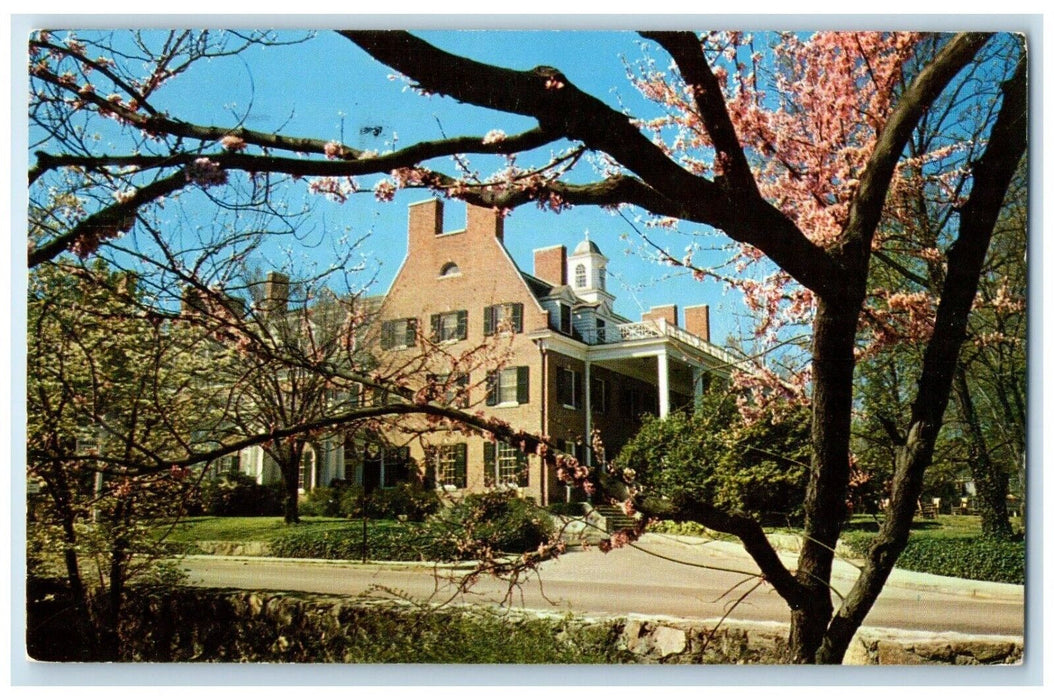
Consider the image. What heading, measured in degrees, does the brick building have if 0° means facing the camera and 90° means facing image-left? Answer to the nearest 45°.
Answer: approximately 315°
